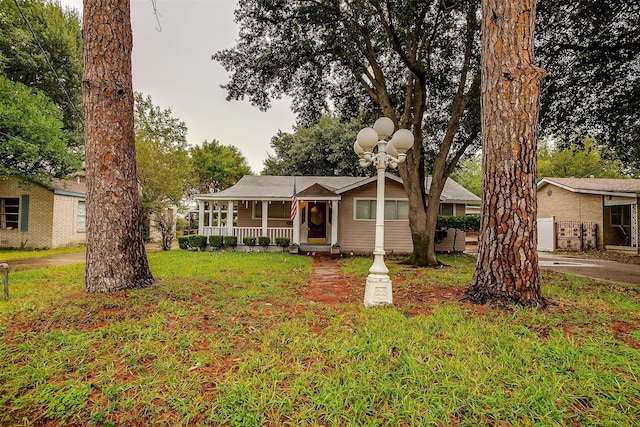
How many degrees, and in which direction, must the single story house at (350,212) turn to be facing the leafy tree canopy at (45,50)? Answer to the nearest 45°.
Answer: approximately 90° to its right

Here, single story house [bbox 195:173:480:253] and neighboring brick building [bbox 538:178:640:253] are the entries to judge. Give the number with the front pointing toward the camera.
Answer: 2

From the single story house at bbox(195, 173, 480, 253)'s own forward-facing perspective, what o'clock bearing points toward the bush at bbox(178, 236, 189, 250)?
The bush is roughly at 3 o'clock from the single story house.

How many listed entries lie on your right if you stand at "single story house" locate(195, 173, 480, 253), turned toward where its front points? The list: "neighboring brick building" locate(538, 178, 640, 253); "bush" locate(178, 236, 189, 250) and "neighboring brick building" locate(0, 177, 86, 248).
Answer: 2

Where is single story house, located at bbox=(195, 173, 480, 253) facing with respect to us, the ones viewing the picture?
facing the viewer

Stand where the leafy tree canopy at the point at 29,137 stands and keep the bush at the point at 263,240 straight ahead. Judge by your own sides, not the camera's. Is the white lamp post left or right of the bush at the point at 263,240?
right

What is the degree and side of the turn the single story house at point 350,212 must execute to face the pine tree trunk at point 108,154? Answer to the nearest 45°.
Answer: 0° — it already faces it

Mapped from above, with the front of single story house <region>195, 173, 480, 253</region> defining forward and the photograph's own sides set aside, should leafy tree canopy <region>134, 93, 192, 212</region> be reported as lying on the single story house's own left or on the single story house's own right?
on the single story house's own right

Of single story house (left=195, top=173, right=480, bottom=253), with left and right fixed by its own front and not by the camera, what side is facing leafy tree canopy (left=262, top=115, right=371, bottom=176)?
back

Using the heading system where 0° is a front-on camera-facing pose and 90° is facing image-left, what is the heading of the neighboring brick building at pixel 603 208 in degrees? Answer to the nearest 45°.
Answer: approximately 0°

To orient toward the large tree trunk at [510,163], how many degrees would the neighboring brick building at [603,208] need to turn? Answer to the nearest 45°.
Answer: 0° — it already faces it

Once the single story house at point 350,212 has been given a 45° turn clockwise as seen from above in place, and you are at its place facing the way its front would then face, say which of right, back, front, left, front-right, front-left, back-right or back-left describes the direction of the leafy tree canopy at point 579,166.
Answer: back

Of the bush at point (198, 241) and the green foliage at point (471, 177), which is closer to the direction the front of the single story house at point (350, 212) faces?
the bush

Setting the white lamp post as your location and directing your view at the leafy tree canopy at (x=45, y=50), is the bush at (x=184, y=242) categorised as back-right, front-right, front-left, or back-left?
front-right

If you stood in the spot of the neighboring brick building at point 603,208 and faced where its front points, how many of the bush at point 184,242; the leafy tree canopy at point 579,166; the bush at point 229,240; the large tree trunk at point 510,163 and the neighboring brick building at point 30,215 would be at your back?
1
